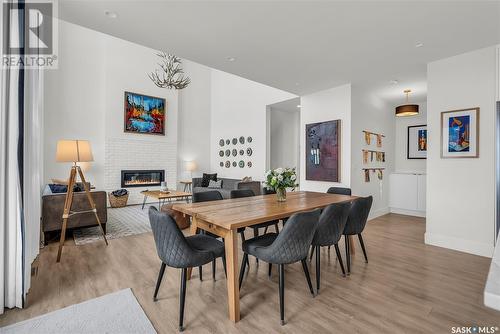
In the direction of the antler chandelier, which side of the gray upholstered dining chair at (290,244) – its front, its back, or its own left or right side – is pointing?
front

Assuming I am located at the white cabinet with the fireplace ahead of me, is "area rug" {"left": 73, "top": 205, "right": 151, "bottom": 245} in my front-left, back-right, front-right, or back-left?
front-left

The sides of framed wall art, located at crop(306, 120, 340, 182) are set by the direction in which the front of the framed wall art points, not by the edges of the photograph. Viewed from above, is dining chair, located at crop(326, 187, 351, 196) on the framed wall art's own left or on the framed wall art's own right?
on the framed wall art's own left

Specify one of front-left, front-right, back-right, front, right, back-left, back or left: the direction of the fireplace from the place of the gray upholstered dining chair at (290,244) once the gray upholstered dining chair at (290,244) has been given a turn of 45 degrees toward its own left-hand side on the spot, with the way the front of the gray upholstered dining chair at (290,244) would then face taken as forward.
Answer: front-right

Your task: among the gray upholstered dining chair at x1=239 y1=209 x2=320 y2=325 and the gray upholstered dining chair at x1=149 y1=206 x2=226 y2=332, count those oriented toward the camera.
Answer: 0

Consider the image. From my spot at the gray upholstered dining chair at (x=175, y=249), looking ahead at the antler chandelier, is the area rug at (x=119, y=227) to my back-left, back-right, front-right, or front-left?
front-left

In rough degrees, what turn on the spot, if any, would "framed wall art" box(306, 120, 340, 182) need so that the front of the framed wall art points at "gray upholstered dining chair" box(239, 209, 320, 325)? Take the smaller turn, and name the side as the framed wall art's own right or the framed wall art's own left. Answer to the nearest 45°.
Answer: approximately 45° to the framed wall art's own left

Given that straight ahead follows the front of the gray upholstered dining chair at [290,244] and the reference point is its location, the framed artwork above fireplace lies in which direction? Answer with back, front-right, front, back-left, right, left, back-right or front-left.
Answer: front

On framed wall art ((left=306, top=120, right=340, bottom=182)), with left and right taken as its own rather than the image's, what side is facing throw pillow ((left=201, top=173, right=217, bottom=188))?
right

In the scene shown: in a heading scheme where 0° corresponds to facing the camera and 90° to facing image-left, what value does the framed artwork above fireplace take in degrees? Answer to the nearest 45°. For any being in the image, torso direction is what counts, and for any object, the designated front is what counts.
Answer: approximately 315°

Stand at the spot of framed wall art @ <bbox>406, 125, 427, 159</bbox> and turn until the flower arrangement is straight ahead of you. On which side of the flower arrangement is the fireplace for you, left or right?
right

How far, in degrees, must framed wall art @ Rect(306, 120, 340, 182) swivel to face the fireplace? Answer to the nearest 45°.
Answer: approximately 45° to its right

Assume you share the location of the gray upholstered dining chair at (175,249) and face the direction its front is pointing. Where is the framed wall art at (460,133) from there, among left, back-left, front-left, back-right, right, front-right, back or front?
front-right

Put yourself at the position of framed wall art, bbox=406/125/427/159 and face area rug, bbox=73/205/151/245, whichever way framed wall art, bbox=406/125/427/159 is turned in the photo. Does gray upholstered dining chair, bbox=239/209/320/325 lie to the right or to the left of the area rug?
left

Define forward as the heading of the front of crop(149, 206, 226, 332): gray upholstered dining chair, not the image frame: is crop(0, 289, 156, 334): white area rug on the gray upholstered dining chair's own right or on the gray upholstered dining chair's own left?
on the gray upholstered dining chair's own left

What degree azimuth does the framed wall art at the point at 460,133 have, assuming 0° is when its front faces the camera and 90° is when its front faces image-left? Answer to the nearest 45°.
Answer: approximately 45°
